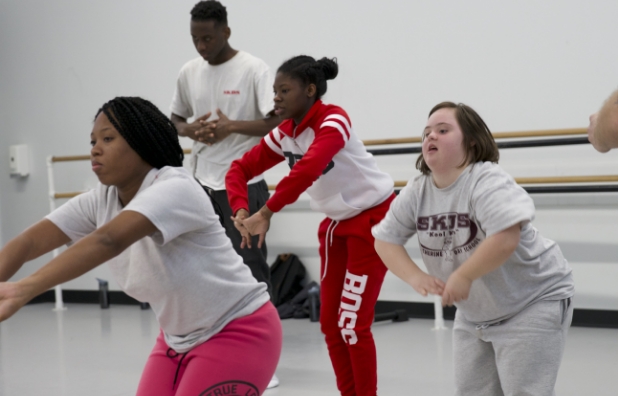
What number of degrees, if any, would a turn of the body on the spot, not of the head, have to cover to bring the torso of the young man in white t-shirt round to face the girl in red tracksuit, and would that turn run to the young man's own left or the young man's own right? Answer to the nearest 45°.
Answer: approximately 90° to the young man's own left

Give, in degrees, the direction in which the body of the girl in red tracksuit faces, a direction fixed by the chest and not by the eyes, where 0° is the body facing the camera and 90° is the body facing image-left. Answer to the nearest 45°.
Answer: approximately 45°

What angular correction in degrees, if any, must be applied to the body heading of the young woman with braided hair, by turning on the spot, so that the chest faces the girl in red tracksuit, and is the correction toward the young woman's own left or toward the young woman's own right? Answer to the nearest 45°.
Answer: approximately 180°

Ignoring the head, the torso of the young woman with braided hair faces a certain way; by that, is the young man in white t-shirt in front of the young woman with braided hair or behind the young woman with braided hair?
behind

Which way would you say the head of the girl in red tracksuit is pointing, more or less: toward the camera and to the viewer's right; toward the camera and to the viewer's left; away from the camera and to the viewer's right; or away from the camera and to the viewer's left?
toward the camera and to the viewer's left

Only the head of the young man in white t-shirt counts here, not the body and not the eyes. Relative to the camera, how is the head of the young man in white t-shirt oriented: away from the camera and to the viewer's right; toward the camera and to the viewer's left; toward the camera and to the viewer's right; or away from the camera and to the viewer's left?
toward the camera and to the viewer's left

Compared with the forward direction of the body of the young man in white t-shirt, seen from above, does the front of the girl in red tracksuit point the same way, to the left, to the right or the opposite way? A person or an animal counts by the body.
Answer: the same way

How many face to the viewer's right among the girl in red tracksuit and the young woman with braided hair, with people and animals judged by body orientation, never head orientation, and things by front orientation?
0

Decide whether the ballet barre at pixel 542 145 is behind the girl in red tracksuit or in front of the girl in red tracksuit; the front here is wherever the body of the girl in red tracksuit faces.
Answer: behind

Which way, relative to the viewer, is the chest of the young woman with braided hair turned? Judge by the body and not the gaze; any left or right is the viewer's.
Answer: facing the viewer and to the left of the viewer

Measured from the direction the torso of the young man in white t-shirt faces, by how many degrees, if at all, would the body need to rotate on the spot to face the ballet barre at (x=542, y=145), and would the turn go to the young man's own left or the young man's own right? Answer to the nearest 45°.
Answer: approximately 135° to the young man's own left

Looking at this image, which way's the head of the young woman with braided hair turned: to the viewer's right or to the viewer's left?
to the viewer's left
